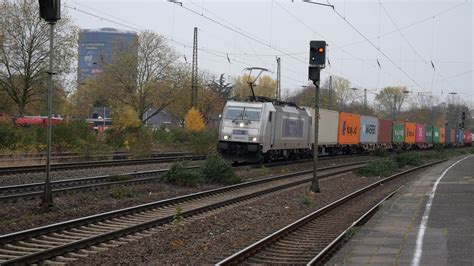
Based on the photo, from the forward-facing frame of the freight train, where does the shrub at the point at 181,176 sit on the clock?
The shrub is roughly at 11 o'clock from the freight train.

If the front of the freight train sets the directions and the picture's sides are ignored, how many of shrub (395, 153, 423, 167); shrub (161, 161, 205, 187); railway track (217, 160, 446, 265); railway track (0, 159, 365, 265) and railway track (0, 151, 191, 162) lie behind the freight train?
1

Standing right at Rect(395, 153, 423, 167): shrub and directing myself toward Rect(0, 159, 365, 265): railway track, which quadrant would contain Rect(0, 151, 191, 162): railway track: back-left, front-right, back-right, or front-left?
front-right

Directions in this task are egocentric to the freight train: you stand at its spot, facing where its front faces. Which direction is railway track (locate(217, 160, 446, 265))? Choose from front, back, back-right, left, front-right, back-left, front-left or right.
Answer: front-left

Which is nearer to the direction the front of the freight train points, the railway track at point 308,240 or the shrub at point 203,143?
the railway track

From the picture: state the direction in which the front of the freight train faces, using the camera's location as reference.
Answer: facing the viewer and to the left of the viewer

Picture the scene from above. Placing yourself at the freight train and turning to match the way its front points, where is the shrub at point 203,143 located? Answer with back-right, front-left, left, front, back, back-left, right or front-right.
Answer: right

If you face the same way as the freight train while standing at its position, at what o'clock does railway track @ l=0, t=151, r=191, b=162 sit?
The railway track is roughly at 1 o'clock from the freight train.

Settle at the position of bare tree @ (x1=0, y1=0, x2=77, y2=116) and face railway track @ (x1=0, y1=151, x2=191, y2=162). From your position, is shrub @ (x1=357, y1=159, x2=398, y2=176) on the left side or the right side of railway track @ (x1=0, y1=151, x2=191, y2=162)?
left

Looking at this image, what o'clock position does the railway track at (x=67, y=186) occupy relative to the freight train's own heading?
The railway track is roughly at 11 o'clock from the freight train.
